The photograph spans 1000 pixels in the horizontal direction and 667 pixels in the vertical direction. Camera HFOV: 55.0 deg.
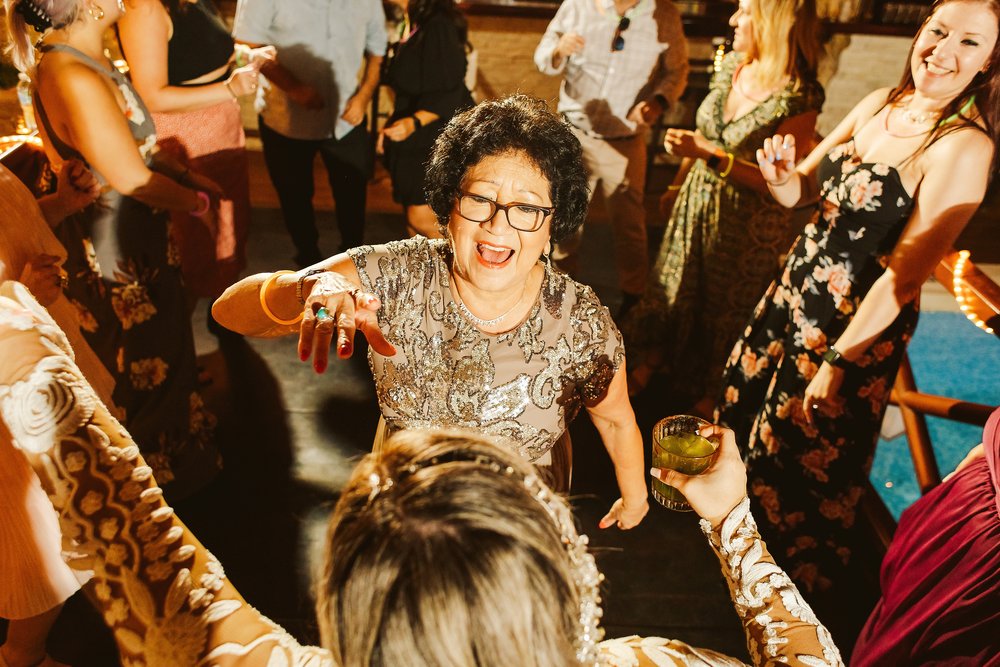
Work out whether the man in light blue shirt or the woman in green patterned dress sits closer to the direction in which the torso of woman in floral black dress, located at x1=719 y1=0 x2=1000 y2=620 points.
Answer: the man in light blue shirt

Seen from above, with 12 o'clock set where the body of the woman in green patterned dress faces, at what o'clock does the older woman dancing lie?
The older woman dancing is roughly at 11 o'clock from the woman in green patterned dress.

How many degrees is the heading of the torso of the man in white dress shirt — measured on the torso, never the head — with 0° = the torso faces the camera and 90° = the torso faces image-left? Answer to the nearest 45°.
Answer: approximately 0°

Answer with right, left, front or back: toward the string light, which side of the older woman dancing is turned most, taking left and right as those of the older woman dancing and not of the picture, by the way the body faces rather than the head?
left

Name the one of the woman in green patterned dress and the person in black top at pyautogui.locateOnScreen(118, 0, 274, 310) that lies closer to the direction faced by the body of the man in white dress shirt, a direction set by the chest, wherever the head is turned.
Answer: the woman in green patterned dress

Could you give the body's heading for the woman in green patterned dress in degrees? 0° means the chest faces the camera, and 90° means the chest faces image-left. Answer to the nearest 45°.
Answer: approximately 45°

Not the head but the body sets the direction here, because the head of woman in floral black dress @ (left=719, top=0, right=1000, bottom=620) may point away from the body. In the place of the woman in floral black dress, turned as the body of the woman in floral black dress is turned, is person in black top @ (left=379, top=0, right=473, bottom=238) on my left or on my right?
on my right

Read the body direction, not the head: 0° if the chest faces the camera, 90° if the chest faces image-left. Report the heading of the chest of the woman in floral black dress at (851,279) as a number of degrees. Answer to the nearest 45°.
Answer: approximately 45°

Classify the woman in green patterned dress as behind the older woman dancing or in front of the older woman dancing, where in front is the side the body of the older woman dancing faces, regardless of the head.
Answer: behind
